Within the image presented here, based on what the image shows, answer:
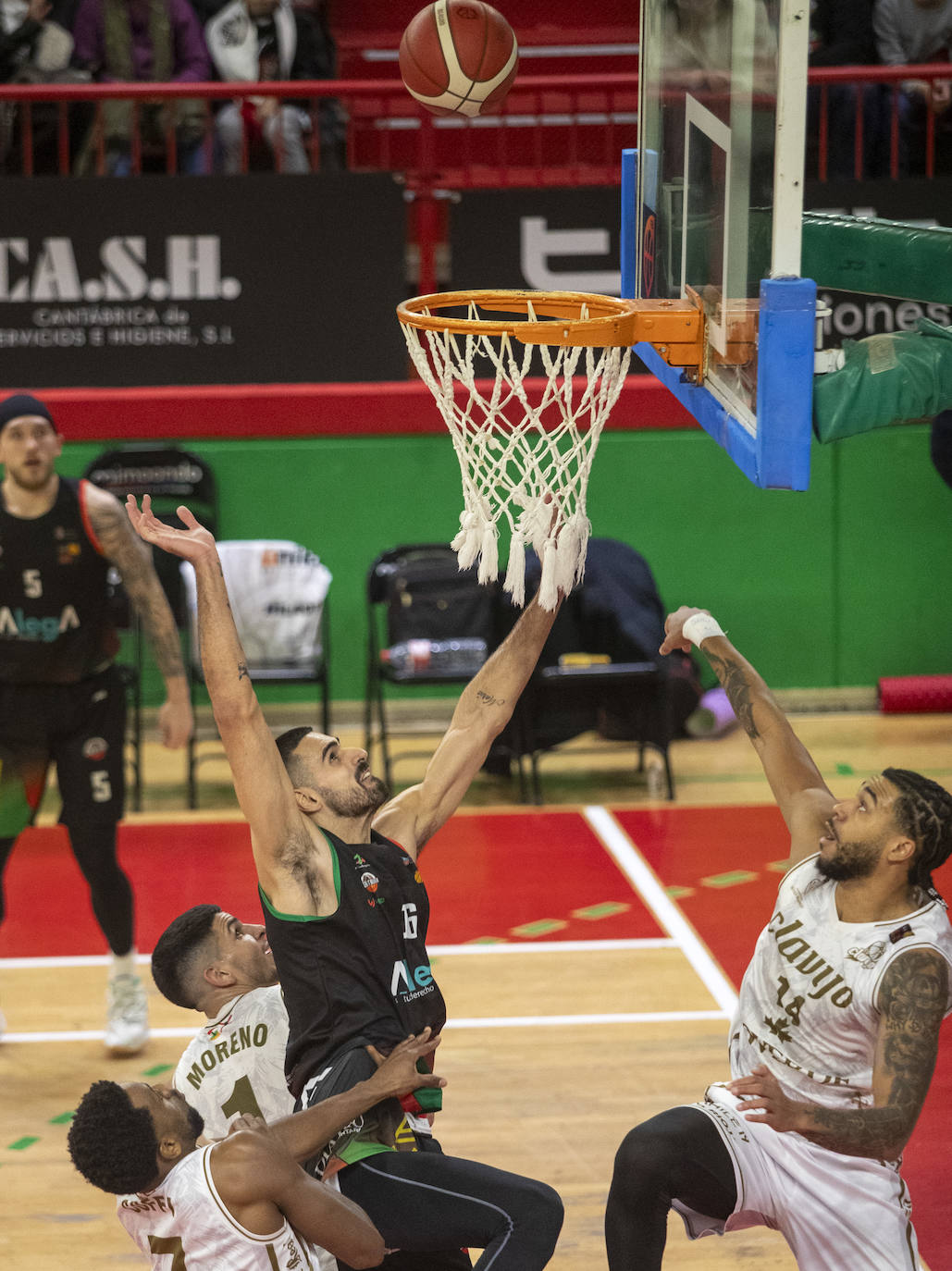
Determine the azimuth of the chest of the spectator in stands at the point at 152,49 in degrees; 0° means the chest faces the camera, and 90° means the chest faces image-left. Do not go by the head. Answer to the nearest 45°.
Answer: approximately 0°

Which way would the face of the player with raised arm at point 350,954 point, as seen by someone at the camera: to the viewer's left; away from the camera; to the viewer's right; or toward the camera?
to the viewer's right

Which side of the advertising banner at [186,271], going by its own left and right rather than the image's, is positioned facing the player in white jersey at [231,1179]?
front

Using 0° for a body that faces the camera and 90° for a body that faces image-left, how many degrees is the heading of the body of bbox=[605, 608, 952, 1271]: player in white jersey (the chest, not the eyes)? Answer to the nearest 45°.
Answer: approximately 45°

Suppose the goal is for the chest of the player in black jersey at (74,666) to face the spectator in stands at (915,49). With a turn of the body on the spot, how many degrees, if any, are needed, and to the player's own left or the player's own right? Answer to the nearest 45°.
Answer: approximately 135° to the player's own left

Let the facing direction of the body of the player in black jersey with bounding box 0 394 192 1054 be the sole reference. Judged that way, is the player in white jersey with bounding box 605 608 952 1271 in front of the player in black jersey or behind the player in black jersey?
in front

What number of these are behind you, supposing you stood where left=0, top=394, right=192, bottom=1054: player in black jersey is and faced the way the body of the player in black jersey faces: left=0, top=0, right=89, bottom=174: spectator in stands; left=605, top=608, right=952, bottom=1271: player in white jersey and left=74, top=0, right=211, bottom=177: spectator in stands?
2

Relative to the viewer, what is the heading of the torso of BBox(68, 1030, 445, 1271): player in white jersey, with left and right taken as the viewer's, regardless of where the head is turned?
facing away from the viewer and to the right of the viewer

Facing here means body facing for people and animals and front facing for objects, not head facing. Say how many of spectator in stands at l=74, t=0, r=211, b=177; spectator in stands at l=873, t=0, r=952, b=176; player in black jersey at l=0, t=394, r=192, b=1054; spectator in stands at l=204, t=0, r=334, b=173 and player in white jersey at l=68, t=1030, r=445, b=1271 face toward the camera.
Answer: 4

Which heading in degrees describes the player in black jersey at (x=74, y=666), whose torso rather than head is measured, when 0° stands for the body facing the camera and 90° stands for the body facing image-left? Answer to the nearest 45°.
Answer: approximately 0°
